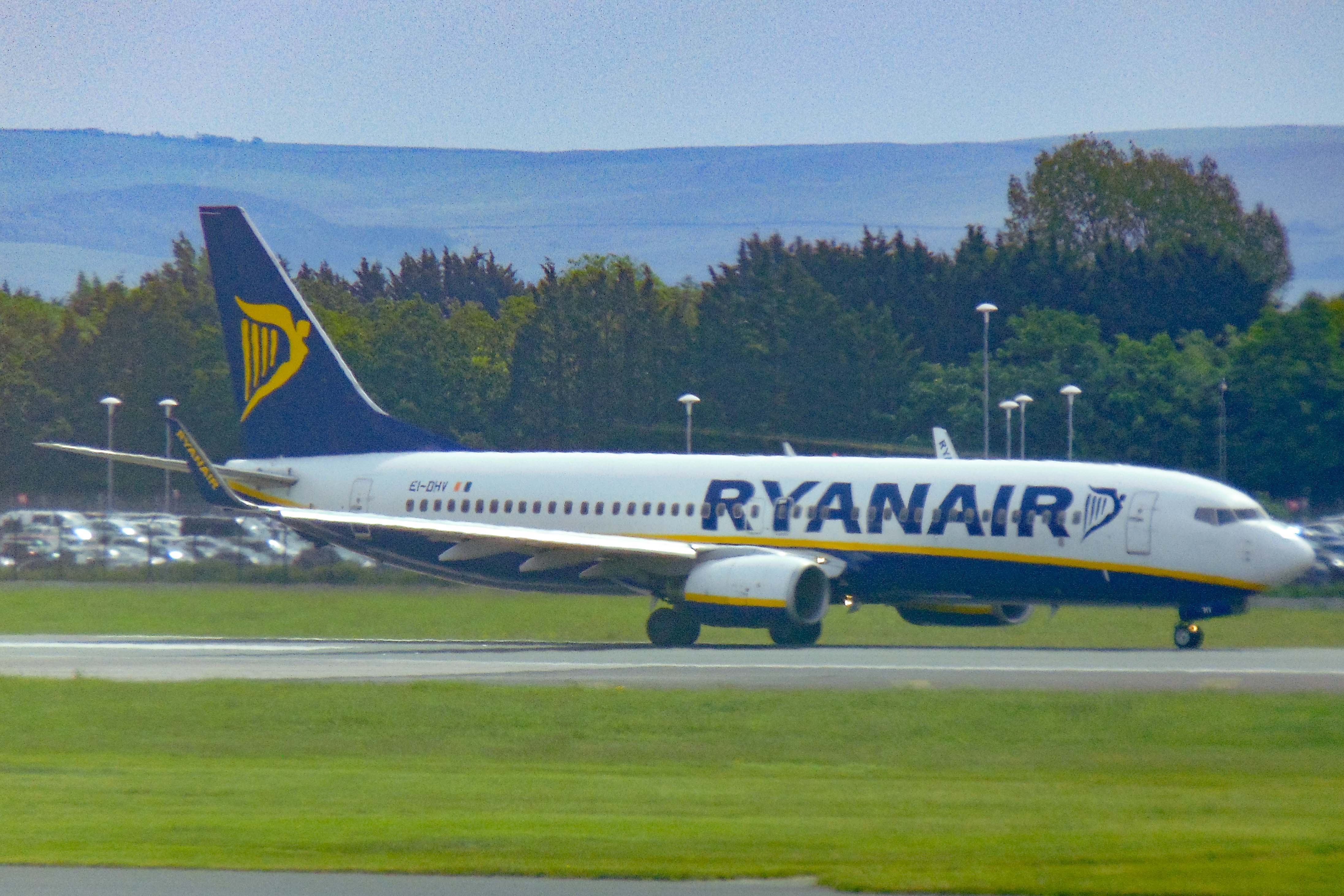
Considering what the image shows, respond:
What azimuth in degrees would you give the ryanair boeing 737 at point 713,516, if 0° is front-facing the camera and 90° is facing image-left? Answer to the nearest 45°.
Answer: approximately 315°
